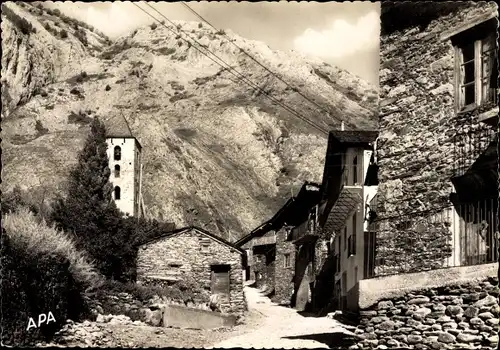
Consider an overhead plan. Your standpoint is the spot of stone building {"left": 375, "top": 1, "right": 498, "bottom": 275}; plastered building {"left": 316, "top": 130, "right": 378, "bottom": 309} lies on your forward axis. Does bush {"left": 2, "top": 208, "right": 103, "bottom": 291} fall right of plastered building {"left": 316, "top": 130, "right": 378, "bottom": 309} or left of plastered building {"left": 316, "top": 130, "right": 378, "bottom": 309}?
left

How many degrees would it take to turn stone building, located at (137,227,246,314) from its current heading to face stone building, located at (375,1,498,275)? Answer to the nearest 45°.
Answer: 0° — it already faces it

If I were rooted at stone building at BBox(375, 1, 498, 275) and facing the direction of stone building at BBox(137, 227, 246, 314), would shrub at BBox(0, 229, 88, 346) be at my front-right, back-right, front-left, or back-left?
front-left

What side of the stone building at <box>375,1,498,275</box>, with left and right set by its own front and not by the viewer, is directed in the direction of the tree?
right

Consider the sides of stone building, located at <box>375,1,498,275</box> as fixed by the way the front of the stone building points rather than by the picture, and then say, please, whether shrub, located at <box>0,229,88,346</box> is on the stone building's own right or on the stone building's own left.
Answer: on the stone building's own right

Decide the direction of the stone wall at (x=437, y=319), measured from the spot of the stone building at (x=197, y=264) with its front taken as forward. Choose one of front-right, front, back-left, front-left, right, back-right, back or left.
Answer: front

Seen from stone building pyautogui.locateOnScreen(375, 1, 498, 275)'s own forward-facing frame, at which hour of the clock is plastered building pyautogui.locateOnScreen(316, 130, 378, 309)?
plastered building pyautogui.locateOnScreen(316, 130, 378, 309) is roughly at 4 o'clock from stone building pyautogui.locateOnScreen(375, 1, 498, 275).

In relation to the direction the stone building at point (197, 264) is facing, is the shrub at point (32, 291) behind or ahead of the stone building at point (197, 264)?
ahead

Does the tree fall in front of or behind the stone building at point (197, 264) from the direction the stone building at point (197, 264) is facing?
behind

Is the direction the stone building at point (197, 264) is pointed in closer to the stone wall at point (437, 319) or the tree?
the stone wall

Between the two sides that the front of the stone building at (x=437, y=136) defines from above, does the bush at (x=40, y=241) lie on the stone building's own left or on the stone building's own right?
on the stone building's own right

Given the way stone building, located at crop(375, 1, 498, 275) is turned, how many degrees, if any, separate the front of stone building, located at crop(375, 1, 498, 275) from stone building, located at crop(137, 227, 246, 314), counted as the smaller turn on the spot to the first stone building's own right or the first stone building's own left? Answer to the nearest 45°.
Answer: approximately 90° to the first stone building's own right

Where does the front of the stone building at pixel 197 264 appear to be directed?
toward the camera

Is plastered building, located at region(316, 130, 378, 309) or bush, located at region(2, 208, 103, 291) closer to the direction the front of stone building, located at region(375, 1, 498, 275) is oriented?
the bush

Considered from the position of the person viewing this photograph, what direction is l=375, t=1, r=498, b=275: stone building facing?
facing the viewer and to the left of the viewer
